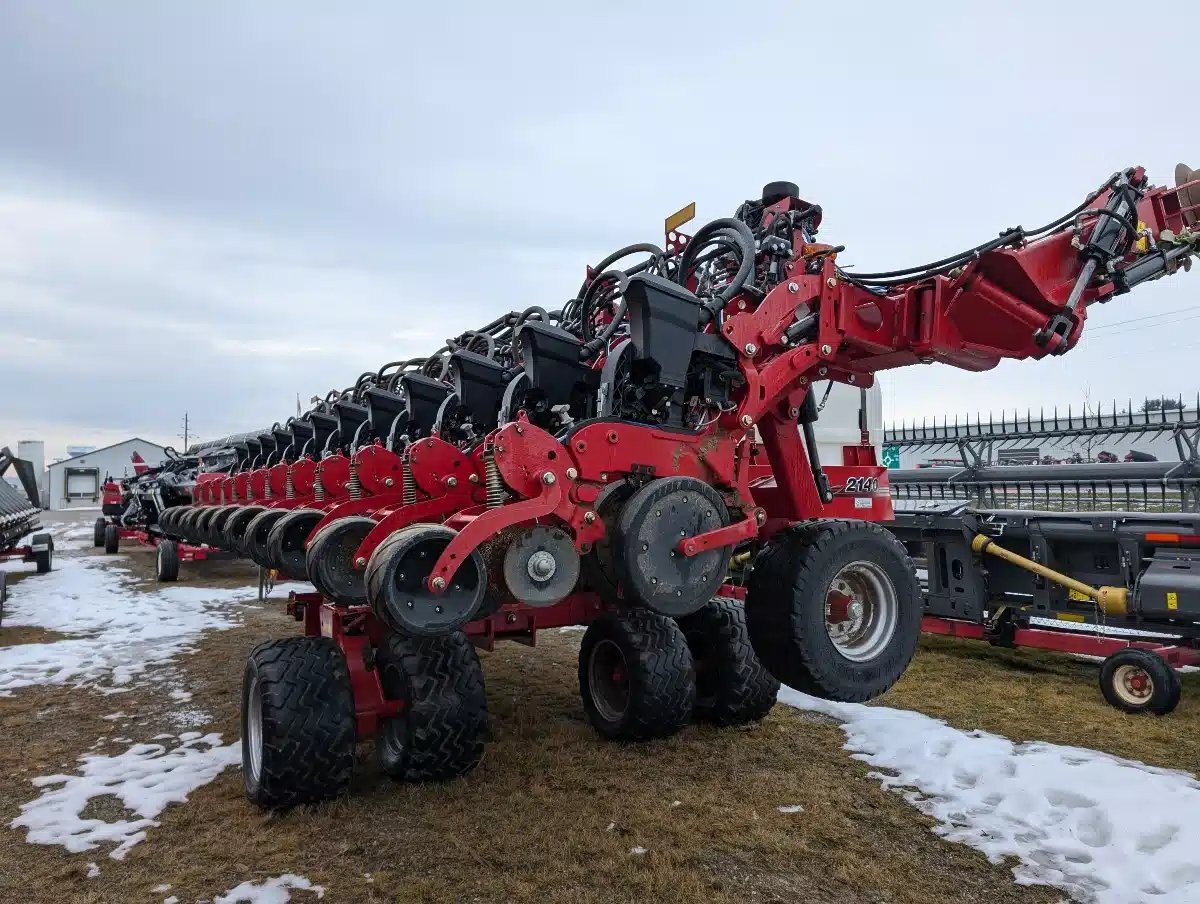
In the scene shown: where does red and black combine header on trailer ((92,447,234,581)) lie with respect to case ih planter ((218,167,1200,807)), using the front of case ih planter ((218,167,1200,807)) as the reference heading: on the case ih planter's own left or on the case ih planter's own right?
on the case ih planter's own left

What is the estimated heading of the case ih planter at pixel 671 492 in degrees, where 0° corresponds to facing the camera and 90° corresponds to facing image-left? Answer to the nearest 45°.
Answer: approximately 225°
